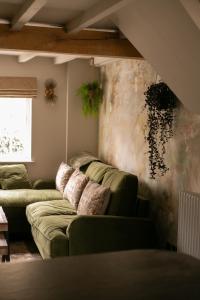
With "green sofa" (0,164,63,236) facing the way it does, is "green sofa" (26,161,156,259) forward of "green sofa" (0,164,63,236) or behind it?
forward

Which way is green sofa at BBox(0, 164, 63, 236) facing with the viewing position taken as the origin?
facing the viewer

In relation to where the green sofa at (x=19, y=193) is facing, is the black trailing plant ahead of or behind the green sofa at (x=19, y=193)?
ahead

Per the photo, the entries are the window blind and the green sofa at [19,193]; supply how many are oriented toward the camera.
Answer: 2

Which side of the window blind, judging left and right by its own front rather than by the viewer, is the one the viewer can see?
front

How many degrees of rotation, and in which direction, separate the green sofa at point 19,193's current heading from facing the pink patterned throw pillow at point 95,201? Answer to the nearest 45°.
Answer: approximately 45° to its left

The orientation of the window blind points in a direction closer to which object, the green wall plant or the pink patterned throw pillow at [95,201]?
the pink patterned throw pillow

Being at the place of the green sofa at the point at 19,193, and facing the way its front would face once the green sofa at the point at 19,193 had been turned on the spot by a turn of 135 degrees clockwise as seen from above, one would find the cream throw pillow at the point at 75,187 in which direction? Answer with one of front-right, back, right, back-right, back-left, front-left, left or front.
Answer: back
